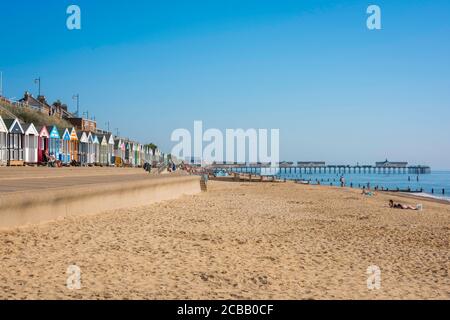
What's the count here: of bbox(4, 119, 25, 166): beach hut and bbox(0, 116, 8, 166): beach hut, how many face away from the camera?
0

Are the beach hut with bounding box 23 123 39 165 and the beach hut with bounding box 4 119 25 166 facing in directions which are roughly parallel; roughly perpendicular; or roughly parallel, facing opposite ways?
roughly parallel

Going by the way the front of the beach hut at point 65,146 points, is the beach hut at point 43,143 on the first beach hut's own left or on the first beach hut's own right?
on the first beach hut's own right

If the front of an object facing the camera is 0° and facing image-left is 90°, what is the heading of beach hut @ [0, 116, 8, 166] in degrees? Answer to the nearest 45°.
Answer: approximately 315°

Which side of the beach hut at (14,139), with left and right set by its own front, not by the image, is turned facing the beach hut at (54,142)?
left

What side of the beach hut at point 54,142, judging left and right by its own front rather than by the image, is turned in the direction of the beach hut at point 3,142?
right

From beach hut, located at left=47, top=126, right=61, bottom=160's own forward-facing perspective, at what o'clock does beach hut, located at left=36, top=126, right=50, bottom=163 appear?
beach hut, located at left=36, top=126, right=50, bottom=163 is roughly at 2 o'clock from beach hut, located at left=47, top=126, right=61, bottom=160.

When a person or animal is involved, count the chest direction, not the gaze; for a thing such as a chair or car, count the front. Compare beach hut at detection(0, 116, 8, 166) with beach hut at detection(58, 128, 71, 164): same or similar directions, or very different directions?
same or similar directions

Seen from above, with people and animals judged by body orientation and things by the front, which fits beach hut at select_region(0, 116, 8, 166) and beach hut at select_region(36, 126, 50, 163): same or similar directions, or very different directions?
same or similar directions

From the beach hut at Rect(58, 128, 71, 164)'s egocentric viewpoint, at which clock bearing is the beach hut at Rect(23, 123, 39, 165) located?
the beach hut at Rect(23, 123, 39, 165) is roughly at 2 o'clock from the beach hut at Rect(58, 128, 71, 164).

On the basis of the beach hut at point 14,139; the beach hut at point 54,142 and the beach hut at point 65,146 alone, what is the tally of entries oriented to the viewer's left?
0

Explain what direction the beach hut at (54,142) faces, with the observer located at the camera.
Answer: facing the viewer and to the right of the viewer

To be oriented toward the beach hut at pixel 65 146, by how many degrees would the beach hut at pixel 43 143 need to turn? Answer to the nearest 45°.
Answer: approximately 135° to its left

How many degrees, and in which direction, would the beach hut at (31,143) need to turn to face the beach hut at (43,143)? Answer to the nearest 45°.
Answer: approximately 90° to its left
